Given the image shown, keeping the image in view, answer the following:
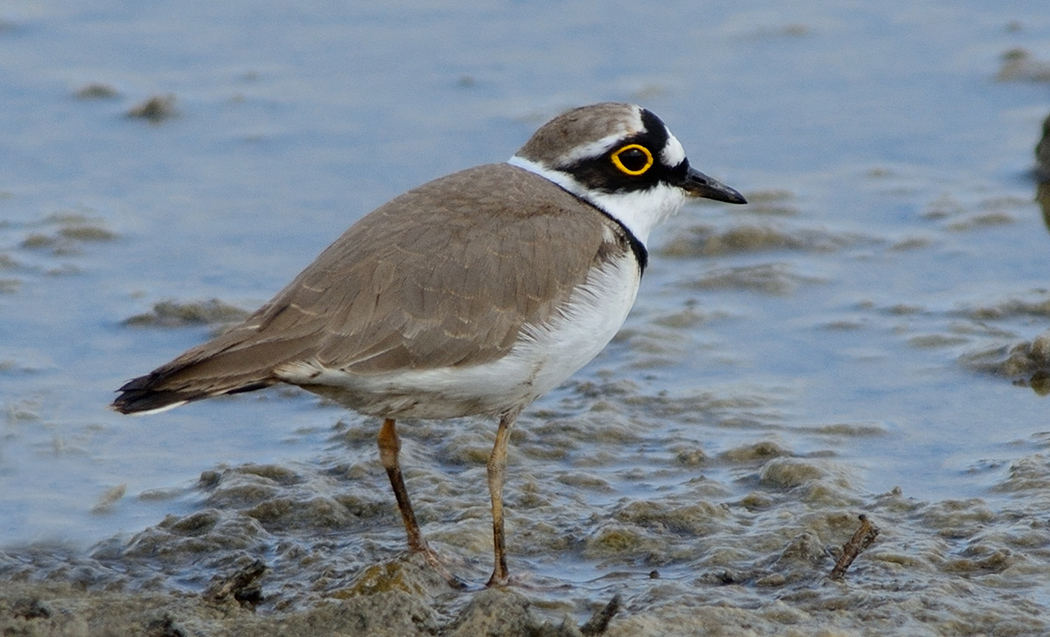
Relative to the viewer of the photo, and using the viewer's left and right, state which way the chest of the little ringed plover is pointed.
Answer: facing to the right of the viewer

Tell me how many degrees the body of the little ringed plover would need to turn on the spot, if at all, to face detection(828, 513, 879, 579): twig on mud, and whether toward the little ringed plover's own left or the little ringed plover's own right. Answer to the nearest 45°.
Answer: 0° — it already faces it
